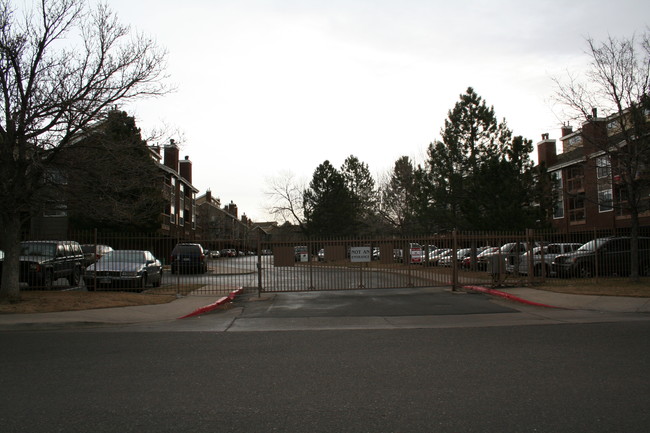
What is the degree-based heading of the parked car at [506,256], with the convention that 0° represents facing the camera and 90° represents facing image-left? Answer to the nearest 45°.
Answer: approximately 45°

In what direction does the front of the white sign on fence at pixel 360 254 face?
toward the camera

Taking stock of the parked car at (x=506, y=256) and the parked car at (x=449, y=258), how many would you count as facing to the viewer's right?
0

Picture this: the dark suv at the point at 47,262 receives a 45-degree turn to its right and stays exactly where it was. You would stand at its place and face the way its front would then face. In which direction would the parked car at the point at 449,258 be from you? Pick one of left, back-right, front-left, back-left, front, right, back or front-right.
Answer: back

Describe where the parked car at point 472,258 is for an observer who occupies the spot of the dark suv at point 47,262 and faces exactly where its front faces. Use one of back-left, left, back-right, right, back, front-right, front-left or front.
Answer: back-left

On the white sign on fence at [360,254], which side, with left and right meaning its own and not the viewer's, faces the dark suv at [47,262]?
right

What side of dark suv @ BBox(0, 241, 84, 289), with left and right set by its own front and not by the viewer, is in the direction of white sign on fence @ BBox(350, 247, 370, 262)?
left

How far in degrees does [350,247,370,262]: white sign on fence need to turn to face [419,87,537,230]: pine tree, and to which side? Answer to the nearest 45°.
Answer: approximately 180°

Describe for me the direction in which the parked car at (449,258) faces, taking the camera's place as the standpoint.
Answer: facing the viewer and to the left of the viewer

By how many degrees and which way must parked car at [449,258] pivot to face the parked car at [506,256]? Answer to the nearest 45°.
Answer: approximately 45° to its left

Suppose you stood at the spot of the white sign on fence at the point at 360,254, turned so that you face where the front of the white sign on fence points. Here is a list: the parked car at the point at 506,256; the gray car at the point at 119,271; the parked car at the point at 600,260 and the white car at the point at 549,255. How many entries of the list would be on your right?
1
